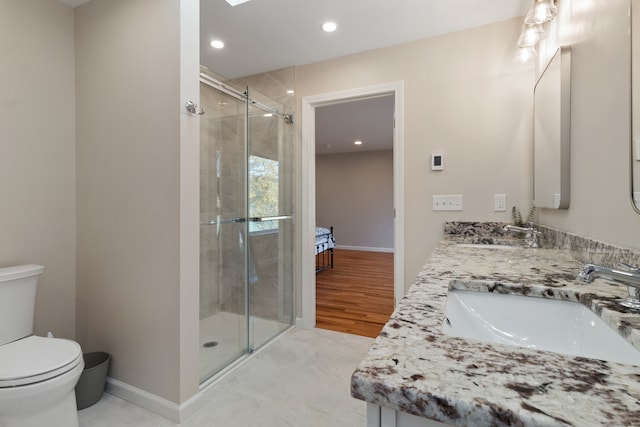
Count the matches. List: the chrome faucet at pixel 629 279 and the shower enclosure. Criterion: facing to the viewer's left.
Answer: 1

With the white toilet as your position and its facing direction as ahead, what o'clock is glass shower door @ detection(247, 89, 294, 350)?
The glass shower door is roughly at 10 o'clock from the white toilet.

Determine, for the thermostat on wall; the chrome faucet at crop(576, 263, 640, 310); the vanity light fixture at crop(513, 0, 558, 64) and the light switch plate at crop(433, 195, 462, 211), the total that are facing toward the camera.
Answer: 2

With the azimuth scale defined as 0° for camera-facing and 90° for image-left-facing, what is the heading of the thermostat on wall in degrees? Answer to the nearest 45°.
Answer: approximately 0°

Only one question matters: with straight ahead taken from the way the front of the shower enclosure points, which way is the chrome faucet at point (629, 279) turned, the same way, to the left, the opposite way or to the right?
the opposite way

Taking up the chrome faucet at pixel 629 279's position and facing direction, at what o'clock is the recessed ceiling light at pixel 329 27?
The recessed ceiling light is roughly at 1 o'clock from the chrome faucet.

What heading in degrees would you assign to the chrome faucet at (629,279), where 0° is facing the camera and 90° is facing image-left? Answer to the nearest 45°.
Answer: approximately 90°

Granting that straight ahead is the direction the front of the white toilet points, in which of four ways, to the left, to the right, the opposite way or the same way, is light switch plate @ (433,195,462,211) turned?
to the right

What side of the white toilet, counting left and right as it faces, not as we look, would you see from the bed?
left

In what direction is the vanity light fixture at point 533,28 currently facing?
to the viewer's left

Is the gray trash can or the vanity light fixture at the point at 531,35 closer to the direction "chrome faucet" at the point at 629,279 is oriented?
the gray trash can
